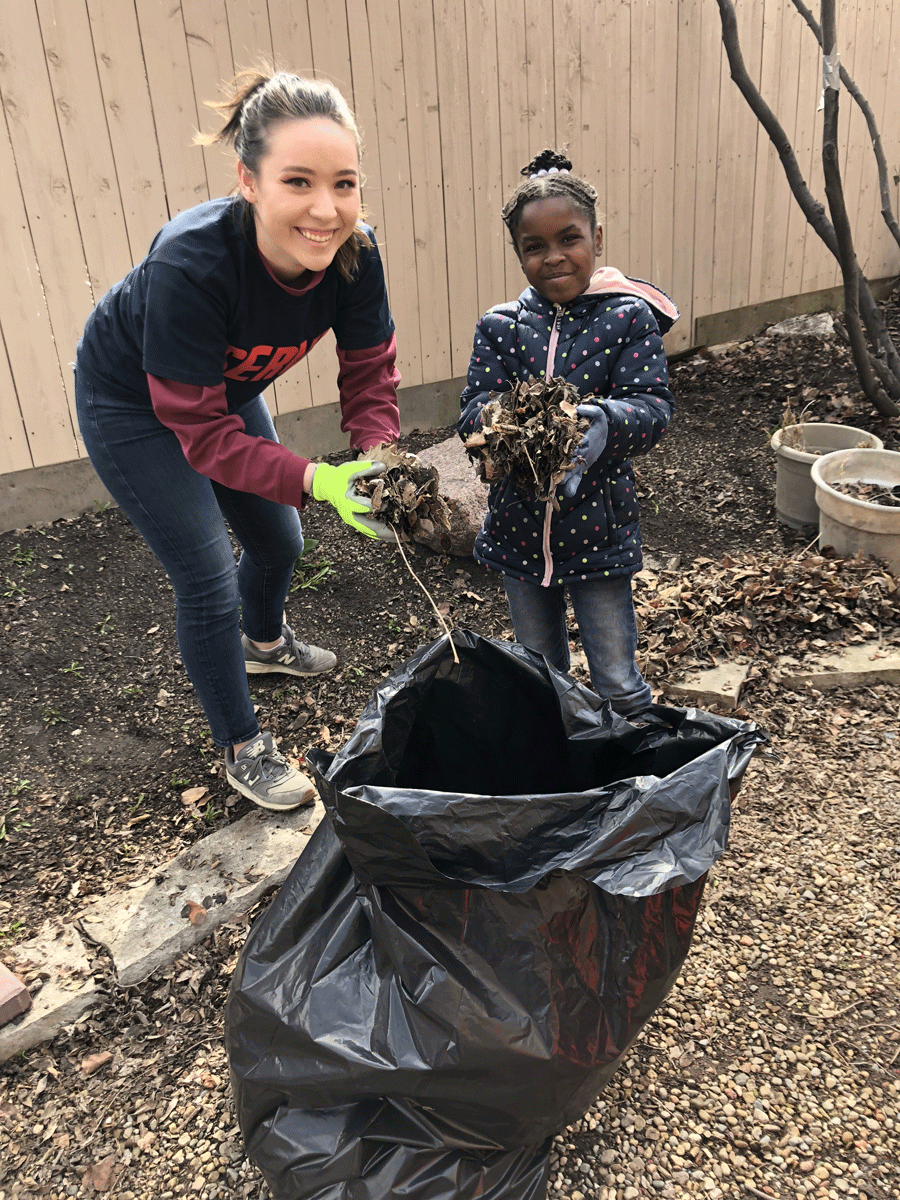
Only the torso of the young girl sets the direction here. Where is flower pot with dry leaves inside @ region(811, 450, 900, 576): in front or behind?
behind

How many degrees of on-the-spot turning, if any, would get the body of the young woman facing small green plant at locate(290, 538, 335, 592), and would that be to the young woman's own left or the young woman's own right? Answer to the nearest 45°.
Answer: approximately 135° to the young woman's own left

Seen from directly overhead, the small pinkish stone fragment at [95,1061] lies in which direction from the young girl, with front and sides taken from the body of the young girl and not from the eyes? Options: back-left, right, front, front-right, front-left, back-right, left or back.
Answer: front-right

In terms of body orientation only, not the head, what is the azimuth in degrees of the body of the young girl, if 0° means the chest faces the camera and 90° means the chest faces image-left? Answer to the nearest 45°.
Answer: approximately 0°

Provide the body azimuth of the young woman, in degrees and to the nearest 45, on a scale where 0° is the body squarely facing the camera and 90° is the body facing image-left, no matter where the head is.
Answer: approximately 315°

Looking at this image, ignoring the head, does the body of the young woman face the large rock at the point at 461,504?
no

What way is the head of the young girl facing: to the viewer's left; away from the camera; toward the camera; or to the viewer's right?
toward the camera

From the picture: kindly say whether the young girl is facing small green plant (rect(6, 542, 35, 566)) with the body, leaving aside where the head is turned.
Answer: no

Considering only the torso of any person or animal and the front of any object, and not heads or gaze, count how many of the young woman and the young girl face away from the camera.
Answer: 0

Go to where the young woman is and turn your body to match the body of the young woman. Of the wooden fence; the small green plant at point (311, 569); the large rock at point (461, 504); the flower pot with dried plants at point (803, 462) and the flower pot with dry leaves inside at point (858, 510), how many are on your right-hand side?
0

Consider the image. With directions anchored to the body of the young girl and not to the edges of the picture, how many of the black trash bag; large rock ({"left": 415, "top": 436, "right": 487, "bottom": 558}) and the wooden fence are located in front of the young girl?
1

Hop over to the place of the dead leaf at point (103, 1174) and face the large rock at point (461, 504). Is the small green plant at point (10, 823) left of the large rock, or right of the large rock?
left

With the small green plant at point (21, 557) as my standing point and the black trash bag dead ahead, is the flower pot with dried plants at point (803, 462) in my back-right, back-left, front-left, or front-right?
front-left

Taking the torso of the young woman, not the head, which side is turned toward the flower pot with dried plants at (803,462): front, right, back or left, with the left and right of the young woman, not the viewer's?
left
